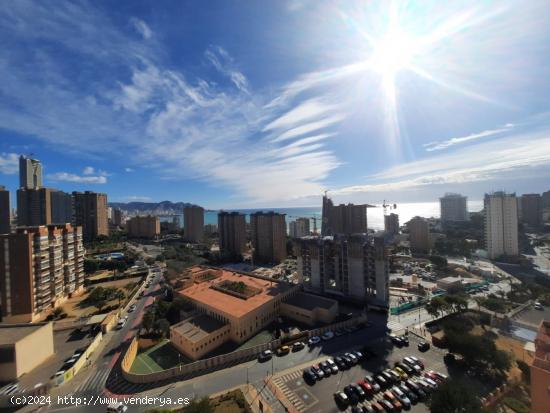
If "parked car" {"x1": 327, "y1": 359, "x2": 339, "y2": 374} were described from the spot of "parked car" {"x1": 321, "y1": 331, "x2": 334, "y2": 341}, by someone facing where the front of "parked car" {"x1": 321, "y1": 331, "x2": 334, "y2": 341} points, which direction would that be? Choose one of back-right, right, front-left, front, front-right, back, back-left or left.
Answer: front-left

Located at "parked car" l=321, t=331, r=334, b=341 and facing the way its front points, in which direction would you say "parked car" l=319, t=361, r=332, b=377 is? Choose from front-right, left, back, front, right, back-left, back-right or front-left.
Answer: front-left

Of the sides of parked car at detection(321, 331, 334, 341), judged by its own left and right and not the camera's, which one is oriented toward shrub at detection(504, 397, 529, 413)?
left

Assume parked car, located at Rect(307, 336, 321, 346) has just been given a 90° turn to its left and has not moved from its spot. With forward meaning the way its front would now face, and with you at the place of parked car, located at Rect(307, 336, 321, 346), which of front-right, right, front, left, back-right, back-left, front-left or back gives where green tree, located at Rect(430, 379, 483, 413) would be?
front
